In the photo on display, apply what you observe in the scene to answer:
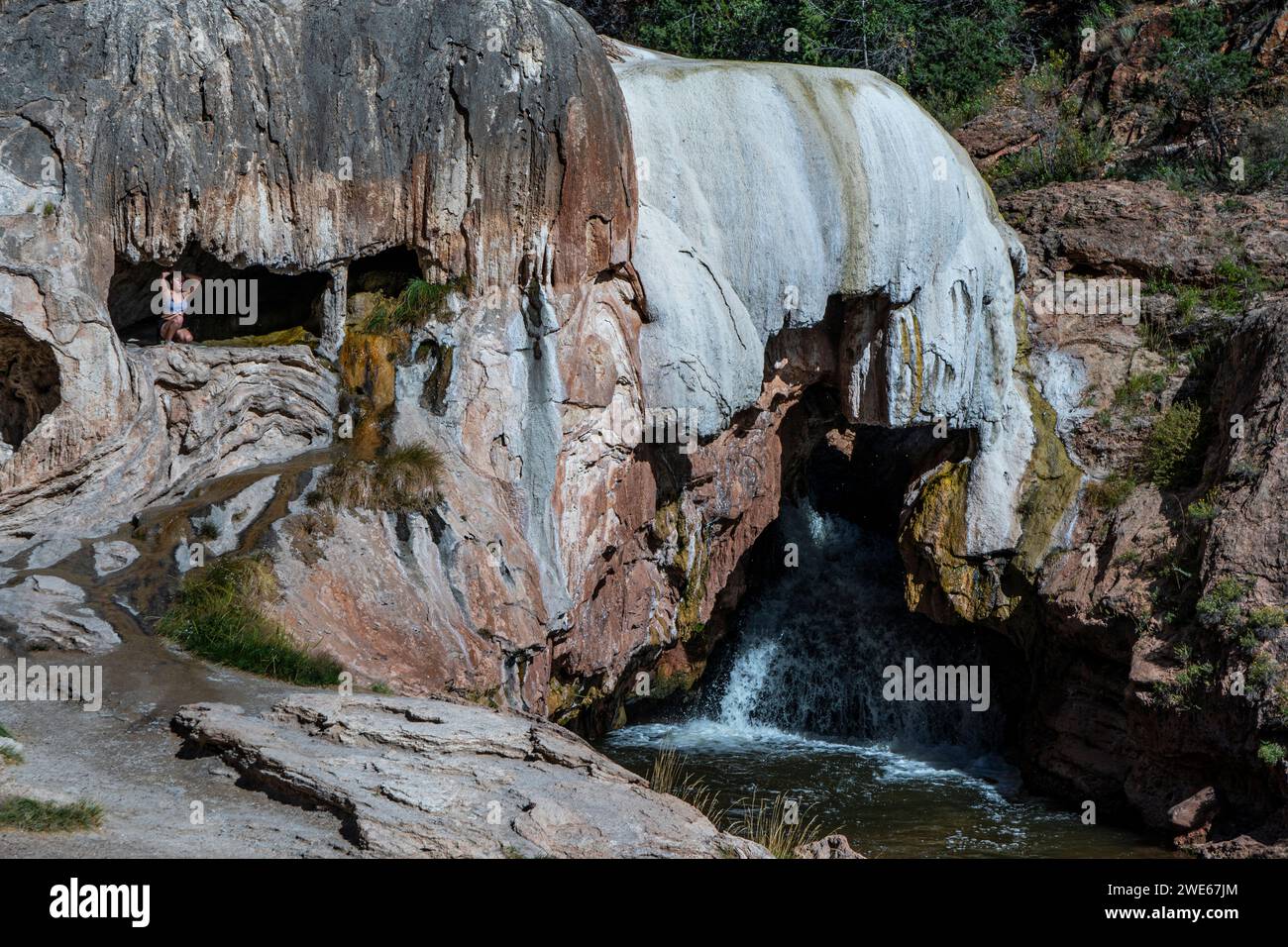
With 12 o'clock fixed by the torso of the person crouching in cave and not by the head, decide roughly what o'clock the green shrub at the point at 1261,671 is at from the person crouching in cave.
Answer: The green shrub is roughly at 11 o'clock from the person crouching in cave.

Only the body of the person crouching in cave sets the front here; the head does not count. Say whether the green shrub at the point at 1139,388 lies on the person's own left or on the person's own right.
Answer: on the person's own left

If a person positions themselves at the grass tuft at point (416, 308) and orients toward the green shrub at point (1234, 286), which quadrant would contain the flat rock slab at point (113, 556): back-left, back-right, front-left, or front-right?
back-right

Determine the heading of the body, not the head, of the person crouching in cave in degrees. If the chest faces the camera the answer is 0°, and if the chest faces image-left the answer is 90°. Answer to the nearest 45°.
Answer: approximately 315°

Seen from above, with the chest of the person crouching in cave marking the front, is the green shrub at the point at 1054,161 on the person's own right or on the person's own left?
on the person's own left

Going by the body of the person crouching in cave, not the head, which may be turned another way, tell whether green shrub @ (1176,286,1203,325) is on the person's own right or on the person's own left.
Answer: on the person's own left

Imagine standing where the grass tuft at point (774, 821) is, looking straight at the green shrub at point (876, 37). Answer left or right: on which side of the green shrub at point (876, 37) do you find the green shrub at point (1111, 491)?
right

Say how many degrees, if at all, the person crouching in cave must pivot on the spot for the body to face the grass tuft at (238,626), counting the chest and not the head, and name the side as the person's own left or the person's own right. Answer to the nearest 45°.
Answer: approximately 45° to the person's own right

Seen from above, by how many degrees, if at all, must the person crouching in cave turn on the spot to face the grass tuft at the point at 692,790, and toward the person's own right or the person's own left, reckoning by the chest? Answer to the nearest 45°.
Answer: approximately 45° to the person's own left

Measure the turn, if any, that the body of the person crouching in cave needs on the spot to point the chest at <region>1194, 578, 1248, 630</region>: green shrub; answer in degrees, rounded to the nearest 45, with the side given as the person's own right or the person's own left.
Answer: approximately 45° to the person's own left
